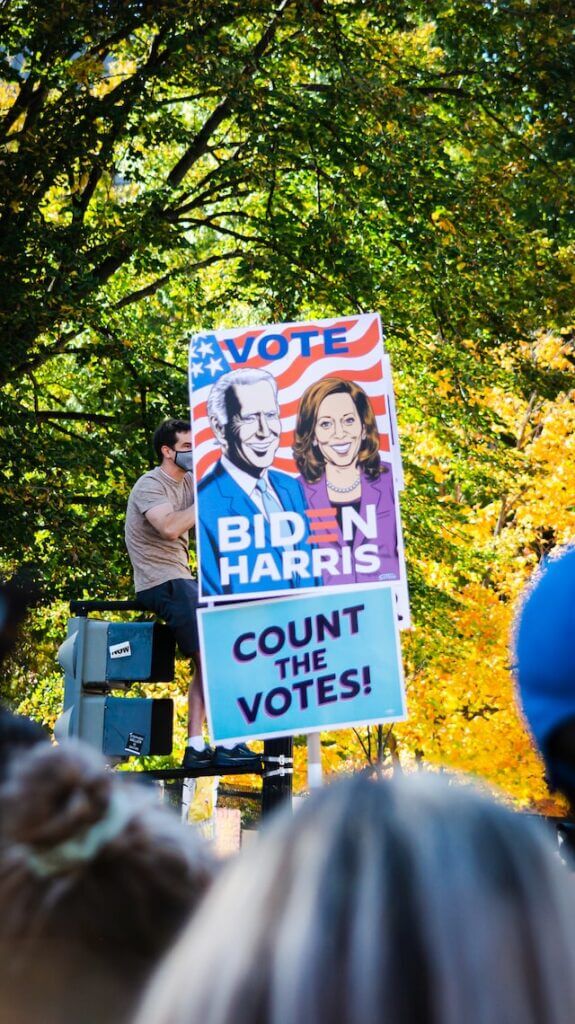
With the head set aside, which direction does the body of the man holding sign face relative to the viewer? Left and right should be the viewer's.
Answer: facing to the right of the viewer
